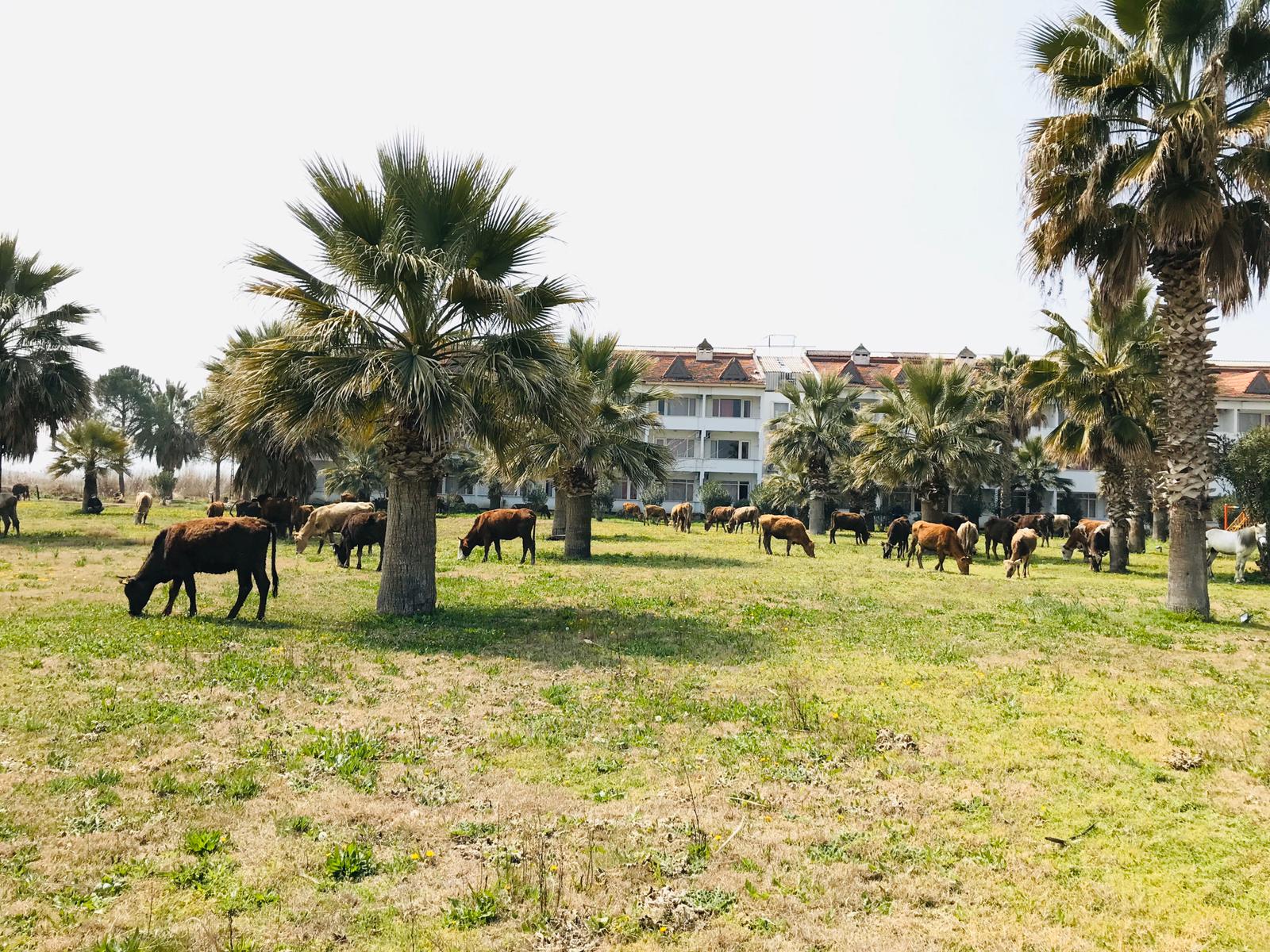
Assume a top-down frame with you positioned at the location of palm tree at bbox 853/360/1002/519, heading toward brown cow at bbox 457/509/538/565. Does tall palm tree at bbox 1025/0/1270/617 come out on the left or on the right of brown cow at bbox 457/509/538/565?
left

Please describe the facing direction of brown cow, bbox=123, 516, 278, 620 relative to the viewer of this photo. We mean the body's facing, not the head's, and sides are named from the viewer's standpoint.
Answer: facing to the left of the viewer

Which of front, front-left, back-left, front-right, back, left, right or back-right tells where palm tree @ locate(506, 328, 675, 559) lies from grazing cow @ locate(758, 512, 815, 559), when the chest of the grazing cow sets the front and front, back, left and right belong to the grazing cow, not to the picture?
back-right

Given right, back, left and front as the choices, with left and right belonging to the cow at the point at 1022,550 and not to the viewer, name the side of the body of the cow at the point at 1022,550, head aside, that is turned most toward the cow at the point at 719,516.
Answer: right

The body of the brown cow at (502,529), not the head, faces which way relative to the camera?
to the viewer's left

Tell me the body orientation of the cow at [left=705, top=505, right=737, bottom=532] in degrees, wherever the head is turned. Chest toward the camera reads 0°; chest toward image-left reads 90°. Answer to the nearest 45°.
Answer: approximately 90°

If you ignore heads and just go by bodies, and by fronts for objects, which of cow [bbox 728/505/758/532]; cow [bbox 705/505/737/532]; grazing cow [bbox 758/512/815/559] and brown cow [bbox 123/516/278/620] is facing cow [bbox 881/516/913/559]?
the grazing cow

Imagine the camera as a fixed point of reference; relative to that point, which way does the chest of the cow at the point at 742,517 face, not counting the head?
to the viewer's left

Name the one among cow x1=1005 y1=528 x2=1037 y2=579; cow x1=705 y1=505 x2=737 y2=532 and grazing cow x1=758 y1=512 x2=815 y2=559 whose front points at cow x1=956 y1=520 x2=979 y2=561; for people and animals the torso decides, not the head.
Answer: the grazing cow

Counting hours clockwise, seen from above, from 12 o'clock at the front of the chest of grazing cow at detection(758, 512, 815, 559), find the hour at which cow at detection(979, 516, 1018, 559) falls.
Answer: The cow is roughly at 11 o'clock from the grazing cow.

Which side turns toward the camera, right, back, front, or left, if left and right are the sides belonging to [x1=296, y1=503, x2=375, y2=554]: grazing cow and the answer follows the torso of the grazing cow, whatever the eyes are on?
left
